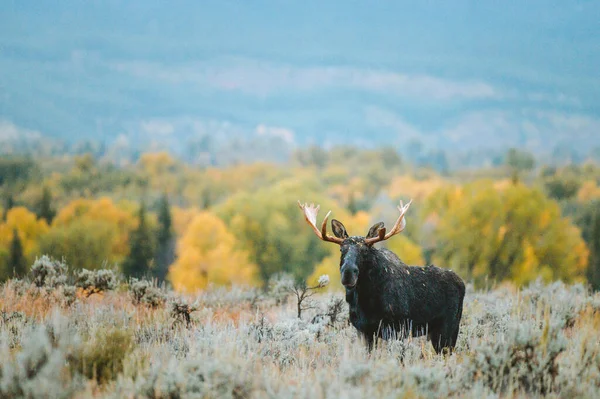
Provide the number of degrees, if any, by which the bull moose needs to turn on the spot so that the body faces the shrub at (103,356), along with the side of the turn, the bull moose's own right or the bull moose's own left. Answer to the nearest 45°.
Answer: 0° — it already faces it

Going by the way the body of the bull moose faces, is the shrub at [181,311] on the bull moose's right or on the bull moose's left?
on the bull moose's right

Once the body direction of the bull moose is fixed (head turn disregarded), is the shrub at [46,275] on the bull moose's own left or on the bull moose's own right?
on the bull moose's own right

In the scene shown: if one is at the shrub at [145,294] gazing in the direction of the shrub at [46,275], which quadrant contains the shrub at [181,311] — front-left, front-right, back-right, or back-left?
back-left

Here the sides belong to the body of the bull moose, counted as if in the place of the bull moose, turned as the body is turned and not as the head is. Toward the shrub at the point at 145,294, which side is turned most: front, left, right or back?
right

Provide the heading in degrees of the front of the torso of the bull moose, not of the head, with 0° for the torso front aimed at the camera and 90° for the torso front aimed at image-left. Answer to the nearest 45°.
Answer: approximately 45°
